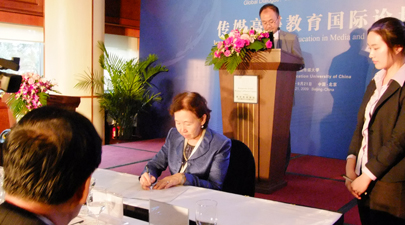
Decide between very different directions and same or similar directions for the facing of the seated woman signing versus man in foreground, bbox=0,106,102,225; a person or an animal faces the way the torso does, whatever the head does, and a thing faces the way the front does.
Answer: very different directions

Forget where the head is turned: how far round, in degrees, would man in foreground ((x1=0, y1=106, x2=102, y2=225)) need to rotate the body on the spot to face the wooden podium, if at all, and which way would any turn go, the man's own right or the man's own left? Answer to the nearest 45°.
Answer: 0° — they already face it

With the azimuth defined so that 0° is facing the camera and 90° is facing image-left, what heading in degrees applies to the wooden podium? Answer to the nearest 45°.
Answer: approximately 45°

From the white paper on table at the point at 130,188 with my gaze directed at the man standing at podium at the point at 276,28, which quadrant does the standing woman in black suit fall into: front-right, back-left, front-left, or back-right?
front-right

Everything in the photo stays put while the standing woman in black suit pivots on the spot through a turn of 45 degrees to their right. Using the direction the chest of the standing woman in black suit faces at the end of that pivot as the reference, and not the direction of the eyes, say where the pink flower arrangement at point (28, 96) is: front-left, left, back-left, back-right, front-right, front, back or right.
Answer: front

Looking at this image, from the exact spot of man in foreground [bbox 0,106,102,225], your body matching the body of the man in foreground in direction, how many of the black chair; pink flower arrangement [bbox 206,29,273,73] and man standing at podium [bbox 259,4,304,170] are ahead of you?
3

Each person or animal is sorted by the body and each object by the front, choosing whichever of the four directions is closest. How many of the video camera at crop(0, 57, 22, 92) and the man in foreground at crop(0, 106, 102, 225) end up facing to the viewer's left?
0

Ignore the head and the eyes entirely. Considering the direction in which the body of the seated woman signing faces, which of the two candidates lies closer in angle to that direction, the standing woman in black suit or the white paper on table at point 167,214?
the white paper on table

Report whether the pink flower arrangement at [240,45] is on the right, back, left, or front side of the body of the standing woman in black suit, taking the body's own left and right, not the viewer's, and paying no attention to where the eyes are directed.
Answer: right

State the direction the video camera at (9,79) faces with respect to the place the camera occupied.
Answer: facing the viewer and to the right of the viewer

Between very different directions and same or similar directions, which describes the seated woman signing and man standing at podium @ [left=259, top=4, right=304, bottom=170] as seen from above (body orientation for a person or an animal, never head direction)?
same or similar directions

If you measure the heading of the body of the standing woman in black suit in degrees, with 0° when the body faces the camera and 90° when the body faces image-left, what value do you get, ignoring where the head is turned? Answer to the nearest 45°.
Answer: approximately 45°

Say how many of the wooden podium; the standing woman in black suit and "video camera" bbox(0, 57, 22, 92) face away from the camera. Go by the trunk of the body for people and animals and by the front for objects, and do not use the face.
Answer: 0
